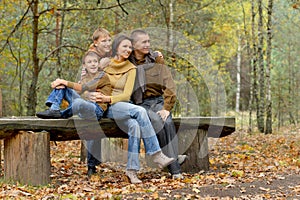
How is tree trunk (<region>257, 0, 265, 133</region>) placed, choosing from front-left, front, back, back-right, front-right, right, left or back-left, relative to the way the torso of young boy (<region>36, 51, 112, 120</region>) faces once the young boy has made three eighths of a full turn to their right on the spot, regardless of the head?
front-right

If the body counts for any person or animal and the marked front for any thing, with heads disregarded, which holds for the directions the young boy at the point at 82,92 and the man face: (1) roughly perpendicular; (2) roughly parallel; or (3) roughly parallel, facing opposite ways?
roughly perpendicular

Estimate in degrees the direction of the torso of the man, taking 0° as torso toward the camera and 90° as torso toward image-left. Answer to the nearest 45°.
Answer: approximately 315°

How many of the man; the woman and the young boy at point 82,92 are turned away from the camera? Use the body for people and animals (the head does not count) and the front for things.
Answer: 0

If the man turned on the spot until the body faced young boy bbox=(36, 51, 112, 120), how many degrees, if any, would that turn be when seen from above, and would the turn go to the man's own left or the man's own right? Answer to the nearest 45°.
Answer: approximately 135° to the man's own right

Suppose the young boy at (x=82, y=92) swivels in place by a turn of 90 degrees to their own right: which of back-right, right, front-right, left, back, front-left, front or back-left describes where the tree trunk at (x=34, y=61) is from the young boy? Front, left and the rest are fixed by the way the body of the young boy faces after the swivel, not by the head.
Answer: front-right

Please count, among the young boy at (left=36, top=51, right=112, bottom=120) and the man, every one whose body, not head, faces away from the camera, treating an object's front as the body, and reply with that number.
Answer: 0

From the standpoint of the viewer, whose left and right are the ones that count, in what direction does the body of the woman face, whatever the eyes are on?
facing the viewer and to the right of the viewer

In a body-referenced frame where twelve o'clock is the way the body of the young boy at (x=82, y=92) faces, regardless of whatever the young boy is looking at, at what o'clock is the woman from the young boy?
The woman is roughly at 8 o'clock from the young boy.

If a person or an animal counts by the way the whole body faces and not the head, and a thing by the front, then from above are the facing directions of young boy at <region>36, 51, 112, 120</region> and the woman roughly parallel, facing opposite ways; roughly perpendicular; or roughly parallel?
roughly perpendicular

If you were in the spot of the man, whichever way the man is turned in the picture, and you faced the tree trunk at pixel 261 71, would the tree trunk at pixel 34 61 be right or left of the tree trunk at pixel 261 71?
left

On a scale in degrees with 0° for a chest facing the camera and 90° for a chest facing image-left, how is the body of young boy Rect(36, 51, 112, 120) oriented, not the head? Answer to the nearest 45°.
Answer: approximately 45°

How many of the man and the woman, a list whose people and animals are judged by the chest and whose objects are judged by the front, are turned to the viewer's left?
0
